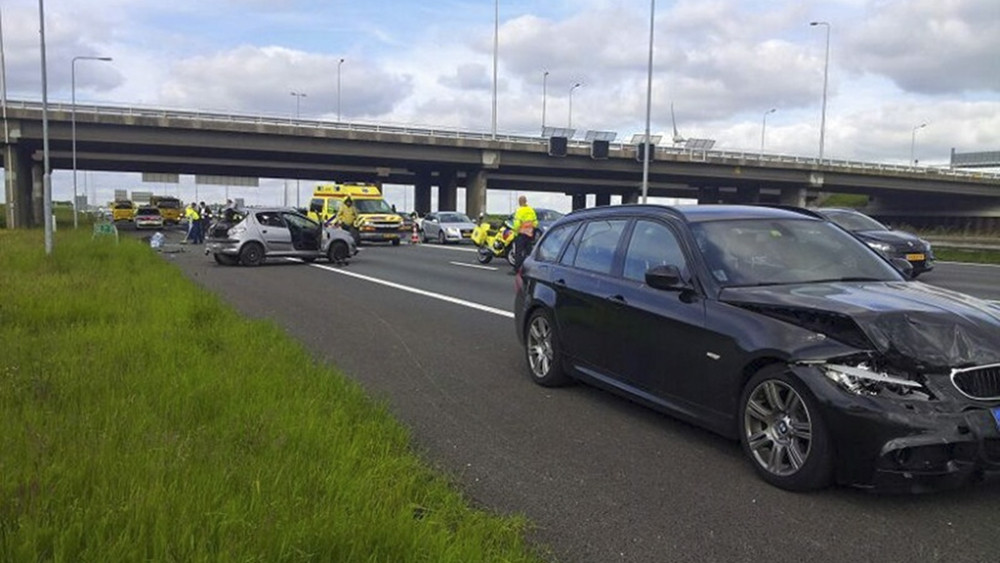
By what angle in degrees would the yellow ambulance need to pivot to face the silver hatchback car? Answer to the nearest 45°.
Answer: approximately 45° to its right

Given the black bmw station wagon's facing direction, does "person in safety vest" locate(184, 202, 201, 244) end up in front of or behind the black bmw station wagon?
behind

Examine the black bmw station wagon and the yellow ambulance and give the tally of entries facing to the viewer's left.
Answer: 0

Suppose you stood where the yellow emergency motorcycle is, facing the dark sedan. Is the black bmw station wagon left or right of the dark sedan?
right

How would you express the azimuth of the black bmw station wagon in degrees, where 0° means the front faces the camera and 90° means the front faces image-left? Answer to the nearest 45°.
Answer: approximately 315°

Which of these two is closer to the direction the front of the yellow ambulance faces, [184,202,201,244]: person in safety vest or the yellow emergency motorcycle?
the yellow emergency motorcycle

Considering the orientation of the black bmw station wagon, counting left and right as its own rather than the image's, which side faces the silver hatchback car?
back

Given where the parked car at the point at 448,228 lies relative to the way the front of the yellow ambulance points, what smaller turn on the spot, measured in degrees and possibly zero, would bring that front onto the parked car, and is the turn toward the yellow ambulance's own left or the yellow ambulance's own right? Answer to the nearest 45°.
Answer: approximately 90° to the yellow ambulance's own left

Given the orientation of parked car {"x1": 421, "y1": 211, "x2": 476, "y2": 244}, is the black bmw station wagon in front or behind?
in front
